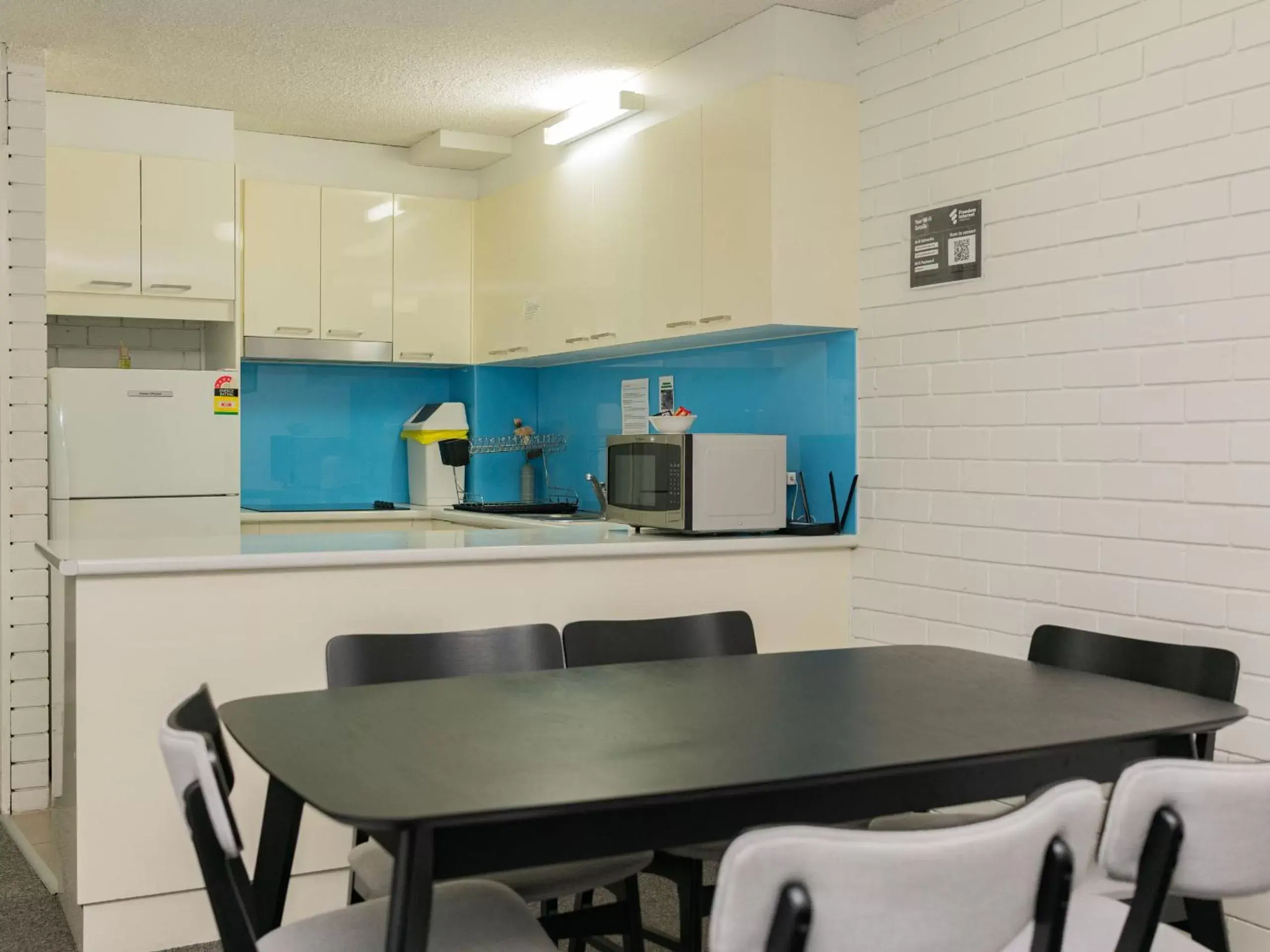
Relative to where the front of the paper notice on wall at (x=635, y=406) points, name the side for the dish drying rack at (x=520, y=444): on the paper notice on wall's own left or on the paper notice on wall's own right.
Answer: on the paper notice on wall's own right

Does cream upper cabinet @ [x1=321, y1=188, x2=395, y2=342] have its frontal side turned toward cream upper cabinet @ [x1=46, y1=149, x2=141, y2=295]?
no

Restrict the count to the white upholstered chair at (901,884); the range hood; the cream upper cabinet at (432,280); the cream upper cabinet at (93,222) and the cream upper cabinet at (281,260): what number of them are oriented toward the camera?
4

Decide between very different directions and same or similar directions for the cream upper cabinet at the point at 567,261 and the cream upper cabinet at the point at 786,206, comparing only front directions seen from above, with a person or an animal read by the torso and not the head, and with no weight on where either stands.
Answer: same or similar directions

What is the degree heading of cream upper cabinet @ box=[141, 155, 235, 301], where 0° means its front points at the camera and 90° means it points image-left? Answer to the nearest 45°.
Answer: approximately 0°

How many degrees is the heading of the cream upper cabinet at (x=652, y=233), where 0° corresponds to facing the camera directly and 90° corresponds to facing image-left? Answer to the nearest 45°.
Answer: approximately 45°

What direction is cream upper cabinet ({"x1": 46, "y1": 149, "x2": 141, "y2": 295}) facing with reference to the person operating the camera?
facing the viewer

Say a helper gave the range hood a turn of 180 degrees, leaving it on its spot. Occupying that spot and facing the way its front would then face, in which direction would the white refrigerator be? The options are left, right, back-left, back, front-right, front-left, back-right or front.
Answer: back-left

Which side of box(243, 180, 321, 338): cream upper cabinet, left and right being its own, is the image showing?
front

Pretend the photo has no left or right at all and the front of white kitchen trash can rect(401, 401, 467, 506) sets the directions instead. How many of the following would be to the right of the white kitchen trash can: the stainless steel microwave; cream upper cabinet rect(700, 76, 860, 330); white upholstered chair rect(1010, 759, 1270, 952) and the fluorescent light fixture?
0

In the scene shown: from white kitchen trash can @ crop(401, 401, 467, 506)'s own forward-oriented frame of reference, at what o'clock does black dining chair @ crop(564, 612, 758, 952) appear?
The black dining chair is roughly at 10 o'clock from the white kitchen trash can.

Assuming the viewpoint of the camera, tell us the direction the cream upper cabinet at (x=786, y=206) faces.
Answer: facing the viewer and to the left of the viewer

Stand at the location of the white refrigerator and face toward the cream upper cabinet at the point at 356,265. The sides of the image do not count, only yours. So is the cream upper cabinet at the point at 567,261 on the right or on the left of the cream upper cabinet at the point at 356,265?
right

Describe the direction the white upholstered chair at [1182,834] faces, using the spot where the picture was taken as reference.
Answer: facing away from the viewer and to the left of the viewer

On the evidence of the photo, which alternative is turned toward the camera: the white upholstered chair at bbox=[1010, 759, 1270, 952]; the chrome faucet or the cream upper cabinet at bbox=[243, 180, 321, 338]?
the cream upper cabinet

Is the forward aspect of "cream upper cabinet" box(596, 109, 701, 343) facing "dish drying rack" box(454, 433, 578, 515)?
no
